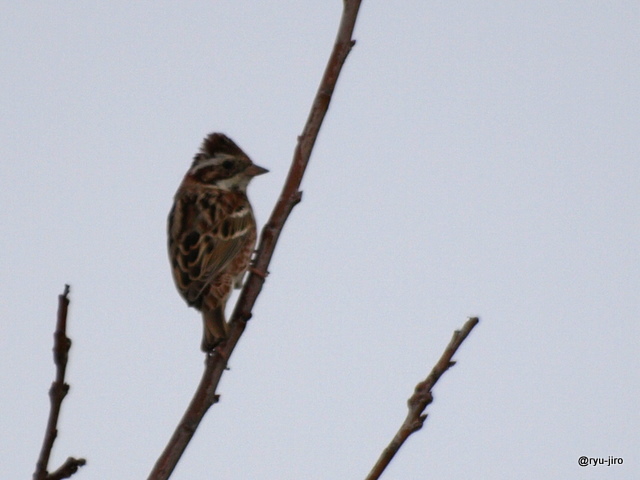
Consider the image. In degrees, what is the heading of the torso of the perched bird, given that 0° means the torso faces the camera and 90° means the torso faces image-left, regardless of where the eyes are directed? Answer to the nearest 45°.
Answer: approximately 225°

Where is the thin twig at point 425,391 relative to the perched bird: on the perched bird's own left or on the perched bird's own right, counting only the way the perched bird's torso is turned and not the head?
on the perched bird's own right
